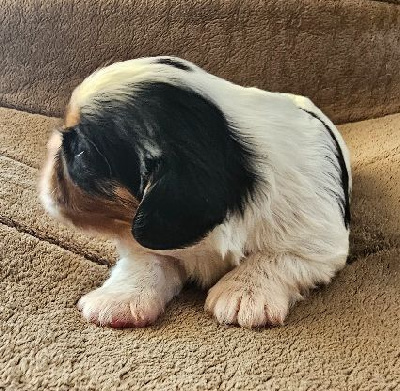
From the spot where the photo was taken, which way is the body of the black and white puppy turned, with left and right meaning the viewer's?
facing the viewer and to the left of the viewer
